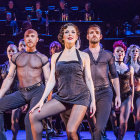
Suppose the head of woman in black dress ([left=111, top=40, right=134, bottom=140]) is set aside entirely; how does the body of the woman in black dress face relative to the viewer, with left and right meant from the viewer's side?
facing the viewer

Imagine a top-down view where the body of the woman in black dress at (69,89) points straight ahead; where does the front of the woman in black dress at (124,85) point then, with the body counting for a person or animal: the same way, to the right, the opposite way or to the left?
the same way

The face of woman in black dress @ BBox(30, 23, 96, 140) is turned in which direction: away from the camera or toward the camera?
toward the camera

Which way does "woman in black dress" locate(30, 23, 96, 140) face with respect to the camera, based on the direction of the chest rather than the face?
toward the camera
